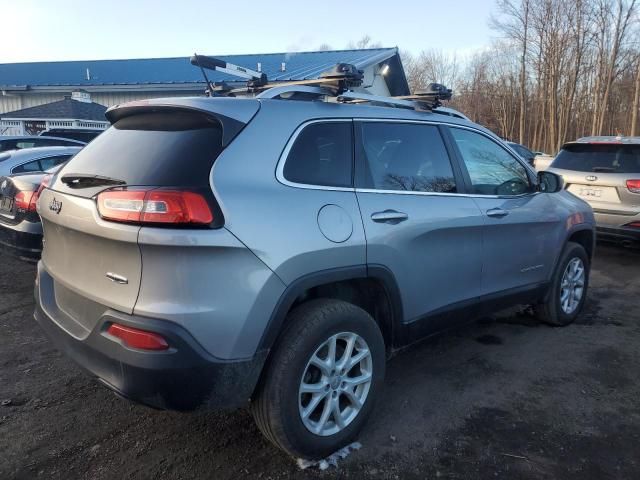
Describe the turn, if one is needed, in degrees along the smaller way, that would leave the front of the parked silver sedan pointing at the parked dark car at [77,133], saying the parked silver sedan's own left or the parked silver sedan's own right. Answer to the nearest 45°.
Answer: approximately 45° to the parked silver sedan's own left

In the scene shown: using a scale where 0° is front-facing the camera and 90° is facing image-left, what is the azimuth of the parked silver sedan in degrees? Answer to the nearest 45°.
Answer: approximately 225°

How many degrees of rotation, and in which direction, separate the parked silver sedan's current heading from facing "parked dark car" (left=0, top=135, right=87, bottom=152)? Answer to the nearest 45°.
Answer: approximately 45° to its left

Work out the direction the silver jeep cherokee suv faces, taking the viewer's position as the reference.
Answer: facing away from the viewer and to the right of the viewer

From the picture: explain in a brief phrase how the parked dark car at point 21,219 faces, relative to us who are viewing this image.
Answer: facing away from the viewer and to the right of the viewer

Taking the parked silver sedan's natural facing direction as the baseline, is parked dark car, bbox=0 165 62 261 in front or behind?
behind

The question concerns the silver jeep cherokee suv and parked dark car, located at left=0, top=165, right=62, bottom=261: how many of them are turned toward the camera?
0

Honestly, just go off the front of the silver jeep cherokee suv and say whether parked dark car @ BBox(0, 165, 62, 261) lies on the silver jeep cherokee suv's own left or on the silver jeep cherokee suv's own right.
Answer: on the silver jeep cherokee suv's own left
